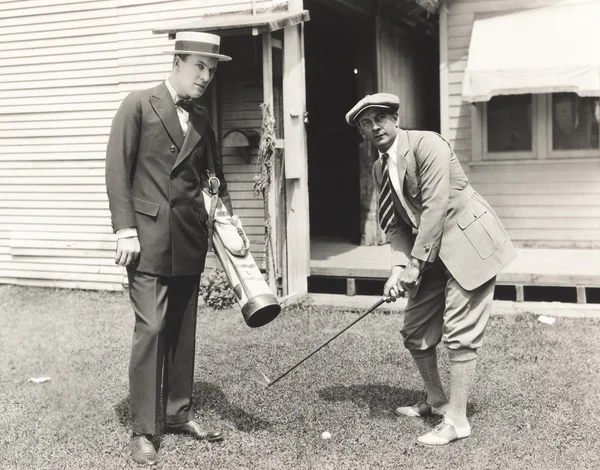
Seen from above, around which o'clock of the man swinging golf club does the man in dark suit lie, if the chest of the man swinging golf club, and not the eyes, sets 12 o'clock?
The man in dark suit is roughly at 1 o'clock from the man swinging golf club.

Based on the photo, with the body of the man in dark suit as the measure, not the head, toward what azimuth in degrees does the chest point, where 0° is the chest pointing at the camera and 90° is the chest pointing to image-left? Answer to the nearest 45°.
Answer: approximately 315°

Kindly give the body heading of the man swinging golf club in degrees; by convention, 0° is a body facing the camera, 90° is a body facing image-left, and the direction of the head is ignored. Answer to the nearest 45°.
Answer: approximately 45°

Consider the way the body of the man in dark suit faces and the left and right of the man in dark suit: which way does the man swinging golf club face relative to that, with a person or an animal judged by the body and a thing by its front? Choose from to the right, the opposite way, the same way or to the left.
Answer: to the right
